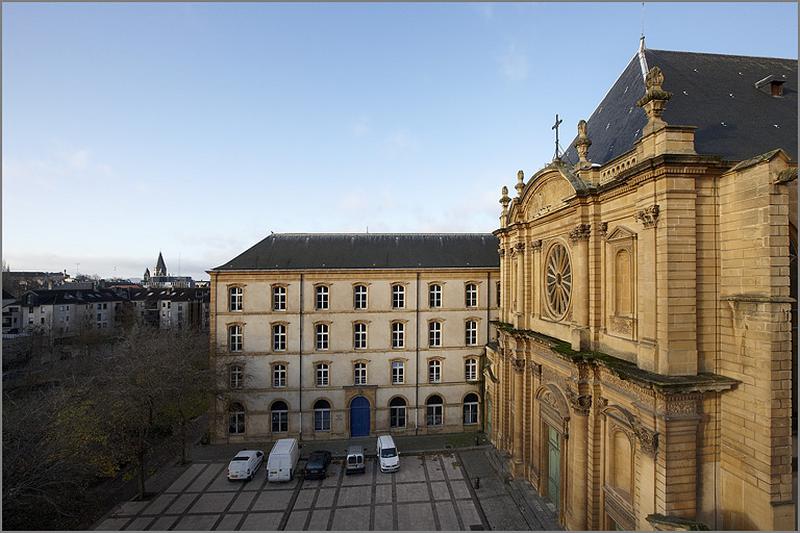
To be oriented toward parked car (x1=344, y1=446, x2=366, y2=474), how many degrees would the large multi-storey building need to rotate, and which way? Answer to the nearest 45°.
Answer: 0° — it already faces it

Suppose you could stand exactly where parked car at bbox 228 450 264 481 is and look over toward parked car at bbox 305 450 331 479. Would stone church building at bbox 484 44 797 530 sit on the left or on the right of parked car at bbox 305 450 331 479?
right

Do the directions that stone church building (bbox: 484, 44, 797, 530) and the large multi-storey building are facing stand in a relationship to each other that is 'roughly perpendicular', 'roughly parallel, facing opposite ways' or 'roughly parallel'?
roughly perpendicular

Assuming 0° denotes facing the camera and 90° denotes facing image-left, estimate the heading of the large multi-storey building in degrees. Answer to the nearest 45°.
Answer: approximately 0°
